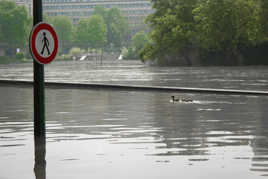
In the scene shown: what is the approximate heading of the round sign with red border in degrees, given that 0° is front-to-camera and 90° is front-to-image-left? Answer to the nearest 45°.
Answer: approximately 315°
